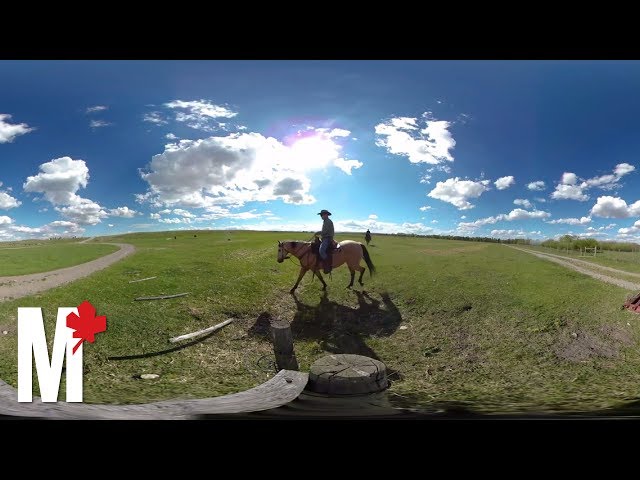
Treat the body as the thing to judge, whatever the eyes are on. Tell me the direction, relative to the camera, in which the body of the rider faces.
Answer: to the viewer's left

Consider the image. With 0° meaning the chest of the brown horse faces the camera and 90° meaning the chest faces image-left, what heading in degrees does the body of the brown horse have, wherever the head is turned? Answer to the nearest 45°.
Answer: approximately 90°

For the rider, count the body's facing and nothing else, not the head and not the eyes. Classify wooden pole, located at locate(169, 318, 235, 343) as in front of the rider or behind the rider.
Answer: in front

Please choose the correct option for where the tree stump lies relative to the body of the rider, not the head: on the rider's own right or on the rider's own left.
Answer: on the rider's own left

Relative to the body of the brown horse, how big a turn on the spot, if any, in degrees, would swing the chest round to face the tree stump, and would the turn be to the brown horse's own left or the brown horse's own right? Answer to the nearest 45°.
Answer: approximately 90° to the brown horse's own left

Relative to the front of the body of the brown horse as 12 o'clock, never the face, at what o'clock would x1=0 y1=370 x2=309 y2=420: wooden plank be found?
The wooden plank is roughly at 10 o'clock from the brown horse.
